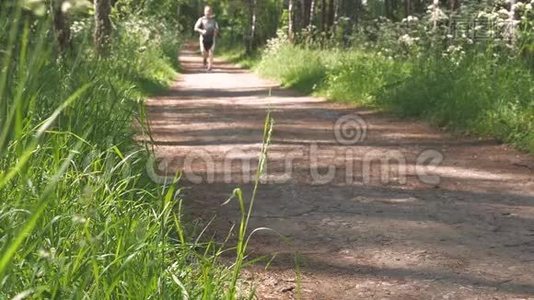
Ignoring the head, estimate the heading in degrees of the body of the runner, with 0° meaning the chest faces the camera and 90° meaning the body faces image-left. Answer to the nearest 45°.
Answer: approximately 0°

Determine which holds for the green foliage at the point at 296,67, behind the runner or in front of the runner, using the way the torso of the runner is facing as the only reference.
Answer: in front
